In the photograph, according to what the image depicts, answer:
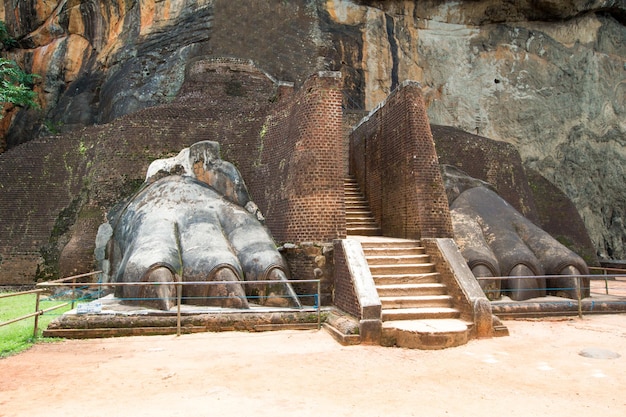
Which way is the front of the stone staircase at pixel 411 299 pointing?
toward the camera

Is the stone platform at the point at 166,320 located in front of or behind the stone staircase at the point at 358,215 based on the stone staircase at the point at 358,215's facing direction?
in front

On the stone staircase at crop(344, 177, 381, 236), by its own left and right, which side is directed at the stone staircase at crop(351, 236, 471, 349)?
front

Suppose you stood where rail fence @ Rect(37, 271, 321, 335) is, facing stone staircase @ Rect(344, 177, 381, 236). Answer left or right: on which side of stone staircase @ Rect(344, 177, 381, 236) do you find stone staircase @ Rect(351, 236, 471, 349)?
right

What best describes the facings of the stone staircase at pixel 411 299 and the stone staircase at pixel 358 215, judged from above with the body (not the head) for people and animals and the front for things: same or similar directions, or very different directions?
same or similar directions

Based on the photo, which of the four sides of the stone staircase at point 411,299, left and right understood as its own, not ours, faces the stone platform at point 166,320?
right

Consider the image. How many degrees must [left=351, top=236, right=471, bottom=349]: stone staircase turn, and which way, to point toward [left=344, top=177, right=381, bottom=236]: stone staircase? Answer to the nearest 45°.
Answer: approximately 180°

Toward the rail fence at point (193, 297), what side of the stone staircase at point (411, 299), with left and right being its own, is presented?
right

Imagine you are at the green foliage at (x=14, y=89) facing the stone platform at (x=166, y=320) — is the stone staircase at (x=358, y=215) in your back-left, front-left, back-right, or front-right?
front-left

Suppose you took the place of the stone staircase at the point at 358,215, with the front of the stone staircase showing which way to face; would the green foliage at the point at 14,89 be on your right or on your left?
on your right

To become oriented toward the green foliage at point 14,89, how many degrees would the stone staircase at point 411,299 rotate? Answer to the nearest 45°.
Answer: approximately 135° to its right

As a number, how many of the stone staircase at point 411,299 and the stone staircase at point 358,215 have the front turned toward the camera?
2
